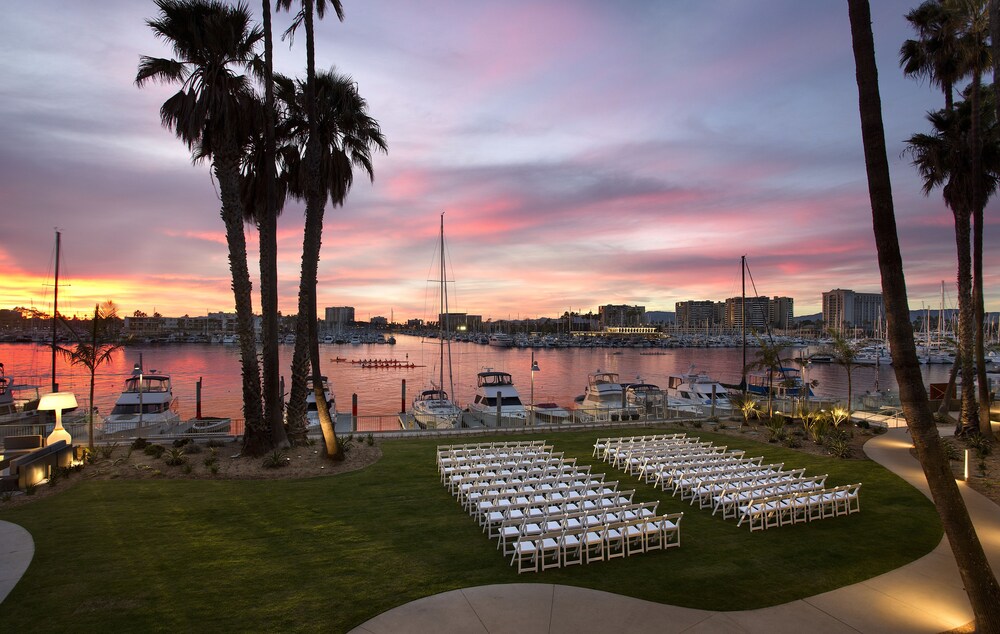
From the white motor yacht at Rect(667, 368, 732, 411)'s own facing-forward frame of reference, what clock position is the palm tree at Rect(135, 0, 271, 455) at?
The palm tree is roughly at 2 o'clock from the white motor yacht.

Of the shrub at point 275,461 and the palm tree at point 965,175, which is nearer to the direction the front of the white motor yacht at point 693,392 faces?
the palm tree

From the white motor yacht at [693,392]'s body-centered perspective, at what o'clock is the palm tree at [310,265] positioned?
The palm tree is roughly at 2 o'clock from the white motor yacht.

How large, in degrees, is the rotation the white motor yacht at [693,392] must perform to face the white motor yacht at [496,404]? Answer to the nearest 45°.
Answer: approximately 90° to its right

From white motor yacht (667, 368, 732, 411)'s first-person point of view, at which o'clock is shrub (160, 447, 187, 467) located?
The shrub is roughly at 2 o'clock from the white motor yacht.

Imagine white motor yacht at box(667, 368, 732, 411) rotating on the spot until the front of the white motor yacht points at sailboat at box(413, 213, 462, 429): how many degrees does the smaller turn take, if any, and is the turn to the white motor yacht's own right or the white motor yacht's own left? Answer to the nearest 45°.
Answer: approximately 90° to the white motor yacht's own right

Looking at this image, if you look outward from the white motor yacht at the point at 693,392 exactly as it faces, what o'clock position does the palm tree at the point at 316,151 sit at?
The palm tree is roughly at 2 o'clock from the white motor yacht.

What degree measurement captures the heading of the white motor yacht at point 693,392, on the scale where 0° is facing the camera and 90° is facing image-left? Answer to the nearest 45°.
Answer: approximately 315°

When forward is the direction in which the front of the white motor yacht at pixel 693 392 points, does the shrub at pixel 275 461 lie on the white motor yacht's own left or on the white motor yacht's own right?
on the white motor yacht's own right

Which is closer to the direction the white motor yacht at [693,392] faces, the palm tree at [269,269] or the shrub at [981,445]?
the shrub
